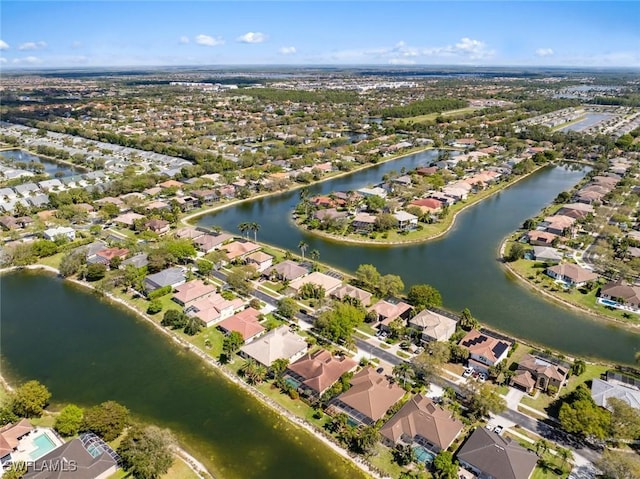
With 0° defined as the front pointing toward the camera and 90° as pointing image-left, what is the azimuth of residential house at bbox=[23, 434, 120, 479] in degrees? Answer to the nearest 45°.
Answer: approximately 45°

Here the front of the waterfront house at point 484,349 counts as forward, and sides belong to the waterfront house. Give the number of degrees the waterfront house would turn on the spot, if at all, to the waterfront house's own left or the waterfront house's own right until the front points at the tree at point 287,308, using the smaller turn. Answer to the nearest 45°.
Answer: approximately 45° to the waterfront house's own right

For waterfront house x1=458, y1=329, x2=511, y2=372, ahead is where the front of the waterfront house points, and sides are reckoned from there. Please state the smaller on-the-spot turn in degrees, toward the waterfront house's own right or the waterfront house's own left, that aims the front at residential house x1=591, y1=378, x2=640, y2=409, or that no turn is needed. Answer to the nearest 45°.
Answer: approximately 135° to the waterfront house's own left

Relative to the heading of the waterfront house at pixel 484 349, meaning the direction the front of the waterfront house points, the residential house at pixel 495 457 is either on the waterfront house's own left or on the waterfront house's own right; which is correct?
on the waterfront house's own left

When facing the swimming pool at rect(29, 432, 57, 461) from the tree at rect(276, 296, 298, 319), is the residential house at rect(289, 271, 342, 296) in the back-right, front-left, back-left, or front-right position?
back-right

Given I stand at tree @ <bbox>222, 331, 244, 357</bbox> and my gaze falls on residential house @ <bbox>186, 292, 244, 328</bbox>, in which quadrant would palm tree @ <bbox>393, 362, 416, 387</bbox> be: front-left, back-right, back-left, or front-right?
back-right

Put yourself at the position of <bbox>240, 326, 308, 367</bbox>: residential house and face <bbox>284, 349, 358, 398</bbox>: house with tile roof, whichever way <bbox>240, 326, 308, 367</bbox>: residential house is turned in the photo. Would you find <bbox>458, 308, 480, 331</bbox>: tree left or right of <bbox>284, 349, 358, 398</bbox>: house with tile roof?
left
